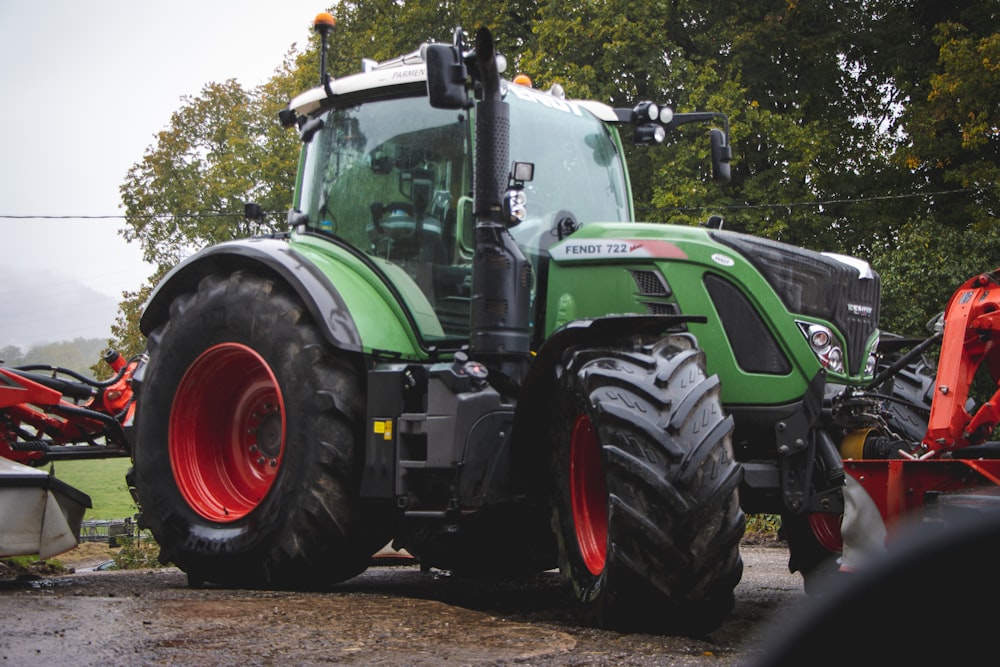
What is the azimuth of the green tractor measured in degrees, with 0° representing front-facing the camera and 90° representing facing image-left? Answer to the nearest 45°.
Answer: approximately 315°
